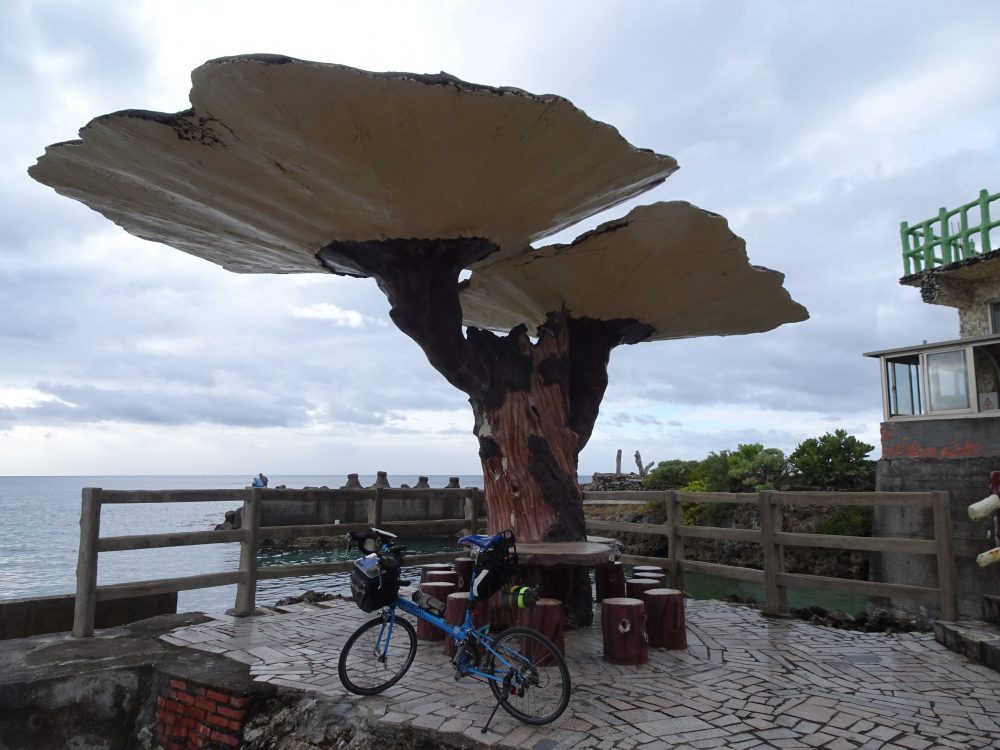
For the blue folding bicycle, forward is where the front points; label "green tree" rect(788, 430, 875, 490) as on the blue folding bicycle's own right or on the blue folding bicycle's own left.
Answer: on the blue folding bicycle's own right

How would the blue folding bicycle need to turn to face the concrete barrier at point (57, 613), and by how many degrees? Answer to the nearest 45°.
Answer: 0° — it already faces it

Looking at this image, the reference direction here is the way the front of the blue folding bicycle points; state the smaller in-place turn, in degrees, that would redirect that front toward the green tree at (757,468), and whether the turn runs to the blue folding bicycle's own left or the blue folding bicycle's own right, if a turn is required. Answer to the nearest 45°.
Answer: approximately 90° to the blue folding bicycle's own right

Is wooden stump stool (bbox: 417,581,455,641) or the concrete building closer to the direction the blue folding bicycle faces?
the wooden stump stool

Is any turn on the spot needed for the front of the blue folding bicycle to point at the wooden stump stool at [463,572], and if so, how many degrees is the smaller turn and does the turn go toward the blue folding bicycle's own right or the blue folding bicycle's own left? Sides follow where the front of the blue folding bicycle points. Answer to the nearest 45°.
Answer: approximately 45° to the blue folding bicycle's own right

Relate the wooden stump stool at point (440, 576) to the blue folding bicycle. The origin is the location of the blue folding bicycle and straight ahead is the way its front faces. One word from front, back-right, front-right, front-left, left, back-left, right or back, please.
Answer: front-right

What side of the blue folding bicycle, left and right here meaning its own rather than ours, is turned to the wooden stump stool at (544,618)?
right

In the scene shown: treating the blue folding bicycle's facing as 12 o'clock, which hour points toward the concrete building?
The concrete building is roughly at 3 o'clock from the blue folding bicycle.

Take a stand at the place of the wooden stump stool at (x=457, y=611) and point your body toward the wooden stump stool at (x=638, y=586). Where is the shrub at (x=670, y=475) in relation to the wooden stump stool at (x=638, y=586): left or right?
left

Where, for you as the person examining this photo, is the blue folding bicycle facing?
facing away from the viewer and to the left of the viewer

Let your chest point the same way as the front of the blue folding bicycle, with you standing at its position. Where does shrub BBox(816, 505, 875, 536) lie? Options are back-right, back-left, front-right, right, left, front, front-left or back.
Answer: right

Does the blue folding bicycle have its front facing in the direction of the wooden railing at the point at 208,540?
yes

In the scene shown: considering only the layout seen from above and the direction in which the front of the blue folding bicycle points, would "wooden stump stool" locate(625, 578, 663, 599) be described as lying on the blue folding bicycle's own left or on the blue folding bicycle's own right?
on the blue folding bicycle's own right
